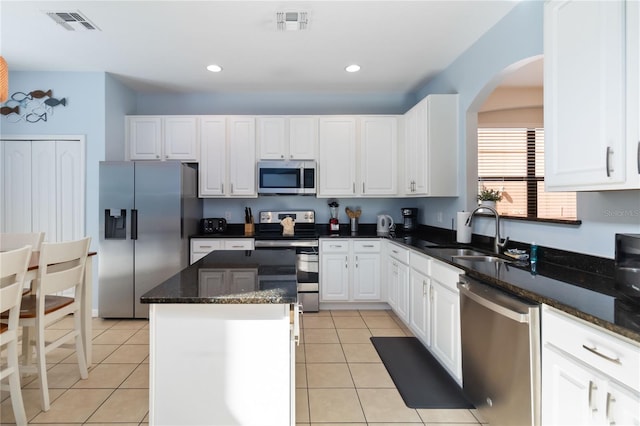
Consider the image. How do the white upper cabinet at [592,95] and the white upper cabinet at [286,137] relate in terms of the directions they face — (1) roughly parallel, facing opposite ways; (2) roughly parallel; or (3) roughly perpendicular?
roughly perpendicular

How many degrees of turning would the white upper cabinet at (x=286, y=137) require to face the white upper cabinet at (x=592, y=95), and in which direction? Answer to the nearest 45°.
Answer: approximately 45° to its left

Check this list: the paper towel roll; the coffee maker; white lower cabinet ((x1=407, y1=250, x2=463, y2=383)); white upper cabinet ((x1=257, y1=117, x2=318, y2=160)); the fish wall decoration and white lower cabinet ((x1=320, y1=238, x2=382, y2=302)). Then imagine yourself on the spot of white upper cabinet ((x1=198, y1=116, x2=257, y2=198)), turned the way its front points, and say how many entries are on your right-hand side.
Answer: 1

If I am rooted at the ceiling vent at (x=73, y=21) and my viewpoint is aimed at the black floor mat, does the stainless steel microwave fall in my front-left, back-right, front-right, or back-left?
front-left

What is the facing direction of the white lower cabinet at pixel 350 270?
toward the camera

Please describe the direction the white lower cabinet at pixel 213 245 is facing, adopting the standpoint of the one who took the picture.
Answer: facing the viewer

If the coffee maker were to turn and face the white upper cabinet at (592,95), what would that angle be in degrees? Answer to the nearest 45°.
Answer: approximately 45° to its left

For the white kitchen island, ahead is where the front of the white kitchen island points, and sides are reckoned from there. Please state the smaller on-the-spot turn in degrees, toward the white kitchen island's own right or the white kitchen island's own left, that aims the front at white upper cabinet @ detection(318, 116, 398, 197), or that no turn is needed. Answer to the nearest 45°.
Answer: approximately 45° to the white kitchen island's own left

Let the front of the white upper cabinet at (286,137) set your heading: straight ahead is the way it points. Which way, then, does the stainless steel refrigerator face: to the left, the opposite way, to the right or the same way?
the same way

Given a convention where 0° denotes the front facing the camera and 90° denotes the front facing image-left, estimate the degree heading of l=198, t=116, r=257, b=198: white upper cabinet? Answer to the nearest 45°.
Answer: approximately 0°

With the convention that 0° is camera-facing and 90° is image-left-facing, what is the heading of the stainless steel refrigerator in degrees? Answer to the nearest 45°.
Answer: approximately 0°

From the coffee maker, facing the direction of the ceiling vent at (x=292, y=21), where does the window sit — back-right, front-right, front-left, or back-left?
back-left

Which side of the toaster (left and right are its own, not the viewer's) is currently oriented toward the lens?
front

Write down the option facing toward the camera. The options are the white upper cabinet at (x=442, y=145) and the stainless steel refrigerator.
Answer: the stainless steel refrigerator

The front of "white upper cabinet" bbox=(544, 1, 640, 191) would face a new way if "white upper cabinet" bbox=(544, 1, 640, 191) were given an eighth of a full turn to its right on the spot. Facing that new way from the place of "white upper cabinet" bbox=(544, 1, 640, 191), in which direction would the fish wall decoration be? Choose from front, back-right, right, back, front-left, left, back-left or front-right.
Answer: front
